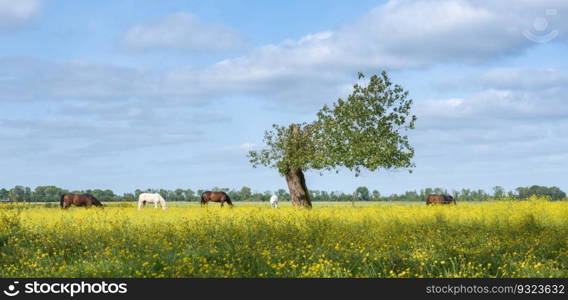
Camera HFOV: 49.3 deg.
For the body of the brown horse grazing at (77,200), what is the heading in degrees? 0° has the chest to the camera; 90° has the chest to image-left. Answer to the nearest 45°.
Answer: approximately 270°
